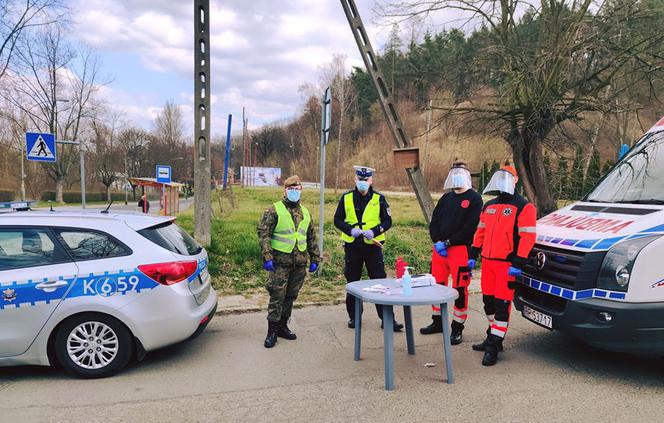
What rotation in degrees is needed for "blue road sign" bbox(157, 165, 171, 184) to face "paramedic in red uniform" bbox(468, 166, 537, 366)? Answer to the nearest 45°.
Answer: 0° — it already faces them

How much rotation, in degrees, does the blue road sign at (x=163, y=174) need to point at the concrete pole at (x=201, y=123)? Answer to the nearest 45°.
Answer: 0° — it already faces it

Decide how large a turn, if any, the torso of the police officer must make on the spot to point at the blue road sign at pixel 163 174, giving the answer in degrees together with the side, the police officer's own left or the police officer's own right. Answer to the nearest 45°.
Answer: approximately 135° to the police officer's own right

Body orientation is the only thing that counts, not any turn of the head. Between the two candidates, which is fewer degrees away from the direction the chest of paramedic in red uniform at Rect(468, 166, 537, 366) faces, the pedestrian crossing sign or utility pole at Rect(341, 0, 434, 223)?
the pedestrian crossing sign

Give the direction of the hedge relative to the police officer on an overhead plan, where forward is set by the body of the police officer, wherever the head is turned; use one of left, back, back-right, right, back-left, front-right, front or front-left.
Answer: back-right

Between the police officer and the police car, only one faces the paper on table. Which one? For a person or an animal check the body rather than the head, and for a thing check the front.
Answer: the police officer

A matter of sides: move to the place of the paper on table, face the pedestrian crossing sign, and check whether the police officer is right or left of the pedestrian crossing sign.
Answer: right

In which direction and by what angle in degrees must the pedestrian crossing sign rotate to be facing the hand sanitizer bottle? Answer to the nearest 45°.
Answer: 0° — it already faces it
